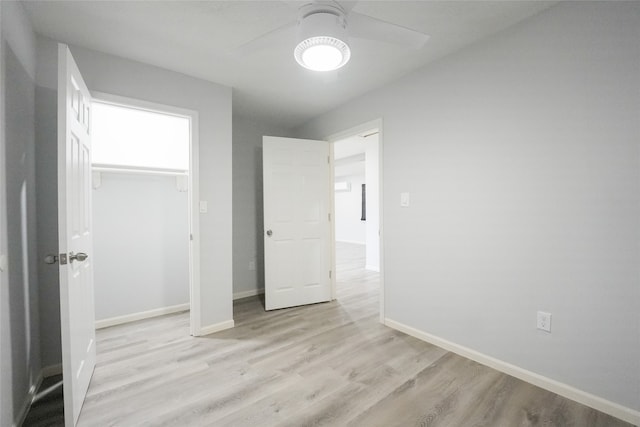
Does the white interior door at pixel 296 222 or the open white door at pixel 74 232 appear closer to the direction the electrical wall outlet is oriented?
the open white door

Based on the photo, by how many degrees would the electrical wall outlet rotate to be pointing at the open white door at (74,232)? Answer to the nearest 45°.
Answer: approximately 45° to its right

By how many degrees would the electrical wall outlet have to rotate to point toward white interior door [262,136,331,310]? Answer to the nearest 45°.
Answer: approximately 90° to its right
